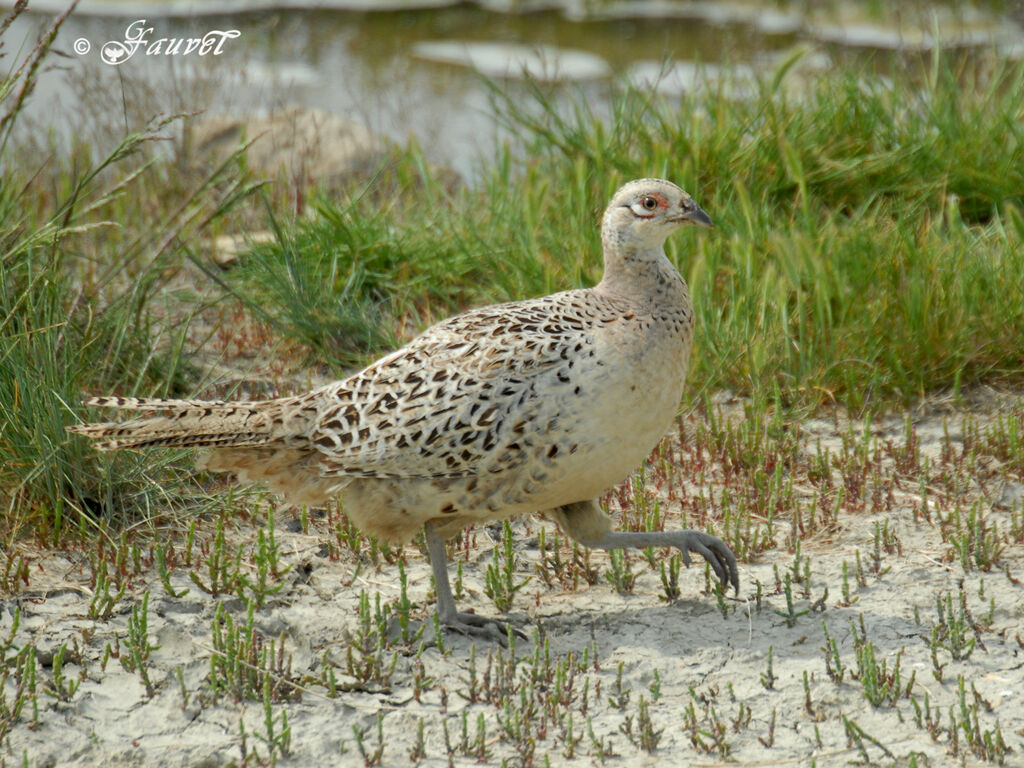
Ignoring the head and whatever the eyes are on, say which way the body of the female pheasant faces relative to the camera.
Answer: to the viewer's right
